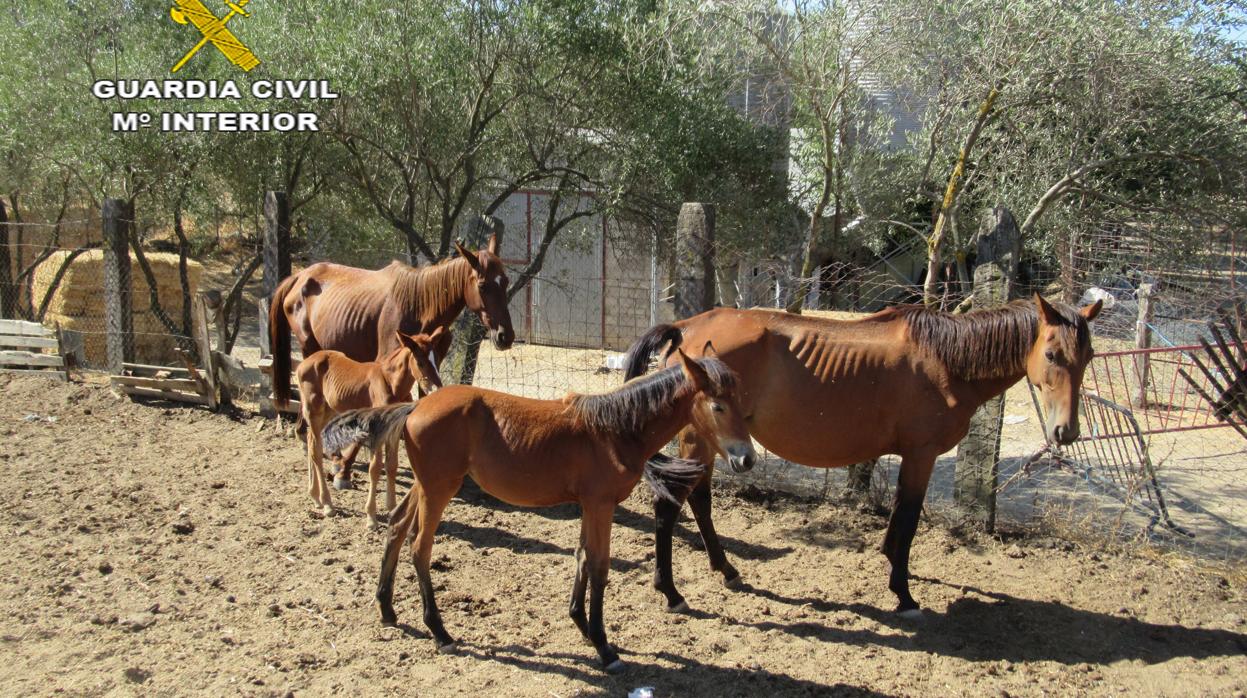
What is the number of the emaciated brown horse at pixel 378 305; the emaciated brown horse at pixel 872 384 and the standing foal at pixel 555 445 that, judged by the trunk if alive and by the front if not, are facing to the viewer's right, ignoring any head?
3

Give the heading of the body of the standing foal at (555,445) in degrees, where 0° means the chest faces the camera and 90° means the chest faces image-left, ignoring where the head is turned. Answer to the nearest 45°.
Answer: approximately 270°

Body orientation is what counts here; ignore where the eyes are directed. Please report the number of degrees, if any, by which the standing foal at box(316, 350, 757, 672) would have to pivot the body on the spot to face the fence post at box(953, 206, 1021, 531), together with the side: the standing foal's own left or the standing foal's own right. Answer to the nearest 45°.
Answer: approximately 45° to the standing foal's own left

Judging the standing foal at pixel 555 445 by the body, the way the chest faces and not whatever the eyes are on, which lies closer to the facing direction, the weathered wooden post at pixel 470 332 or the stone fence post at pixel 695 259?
the stone fence post

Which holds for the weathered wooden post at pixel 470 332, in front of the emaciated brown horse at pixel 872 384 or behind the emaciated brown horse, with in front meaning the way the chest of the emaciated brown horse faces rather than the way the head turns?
behind

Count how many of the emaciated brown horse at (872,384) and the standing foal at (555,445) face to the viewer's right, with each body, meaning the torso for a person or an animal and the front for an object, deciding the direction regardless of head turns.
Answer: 2

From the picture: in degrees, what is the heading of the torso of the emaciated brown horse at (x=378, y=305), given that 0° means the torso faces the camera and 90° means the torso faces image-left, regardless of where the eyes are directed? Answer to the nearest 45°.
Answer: approximately 270°

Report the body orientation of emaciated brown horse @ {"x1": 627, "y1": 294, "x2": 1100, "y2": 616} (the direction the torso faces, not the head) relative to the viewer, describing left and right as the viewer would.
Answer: facing to the right of the viewer

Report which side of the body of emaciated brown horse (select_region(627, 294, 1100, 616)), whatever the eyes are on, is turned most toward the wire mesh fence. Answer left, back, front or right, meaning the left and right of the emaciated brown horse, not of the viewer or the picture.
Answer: left

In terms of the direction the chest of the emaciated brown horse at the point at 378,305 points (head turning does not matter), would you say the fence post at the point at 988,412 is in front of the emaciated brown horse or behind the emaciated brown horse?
in front

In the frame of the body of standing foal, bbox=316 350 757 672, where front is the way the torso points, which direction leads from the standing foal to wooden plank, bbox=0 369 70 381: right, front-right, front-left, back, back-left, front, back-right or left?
back-left

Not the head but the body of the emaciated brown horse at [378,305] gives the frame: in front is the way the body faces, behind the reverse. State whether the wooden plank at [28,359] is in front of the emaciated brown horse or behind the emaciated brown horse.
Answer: behind
